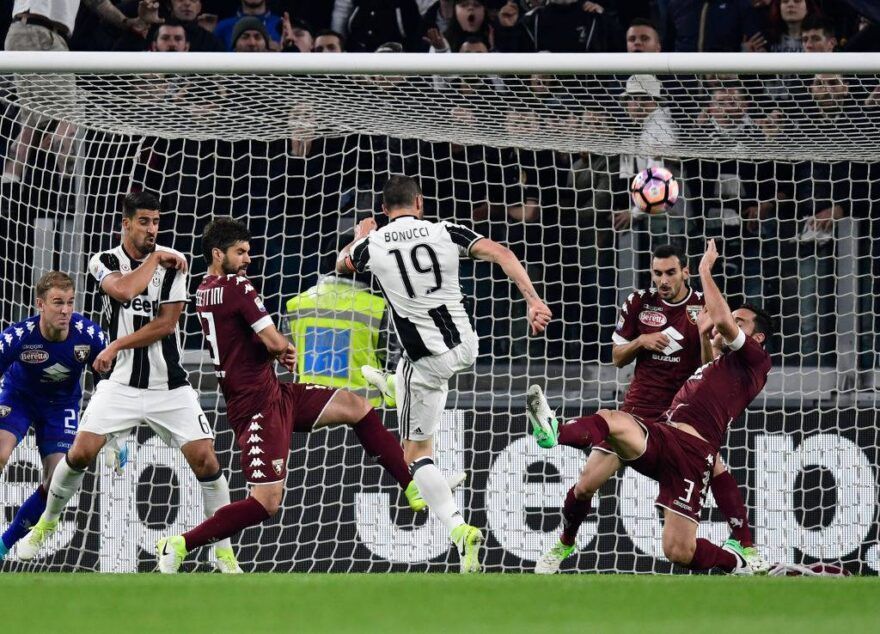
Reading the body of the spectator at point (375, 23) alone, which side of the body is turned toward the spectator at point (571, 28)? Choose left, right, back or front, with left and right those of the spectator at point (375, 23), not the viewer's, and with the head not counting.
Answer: left

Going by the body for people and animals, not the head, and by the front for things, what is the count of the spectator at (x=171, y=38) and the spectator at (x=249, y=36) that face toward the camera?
2

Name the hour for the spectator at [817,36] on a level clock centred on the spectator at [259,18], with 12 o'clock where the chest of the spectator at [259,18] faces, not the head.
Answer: the spectator at [817,36] is roughly at 10 o'clock from the spectator at [259,18].

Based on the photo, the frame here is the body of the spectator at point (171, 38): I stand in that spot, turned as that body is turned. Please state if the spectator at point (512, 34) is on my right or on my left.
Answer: on my left

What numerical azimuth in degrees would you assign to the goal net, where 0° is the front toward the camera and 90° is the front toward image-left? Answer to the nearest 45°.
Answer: approximately 0°

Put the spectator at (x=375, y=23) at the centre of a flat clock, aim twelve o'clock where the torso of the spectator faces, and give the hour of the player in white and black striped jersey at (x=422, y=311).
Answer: The player in white and black striped jersey is roughly at 12 o'clock from the spectator.

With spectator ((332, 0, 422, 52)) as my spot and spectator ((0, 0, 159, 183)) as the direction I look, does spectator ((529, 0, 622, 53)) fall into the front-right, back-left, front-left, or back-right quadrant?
back-left
